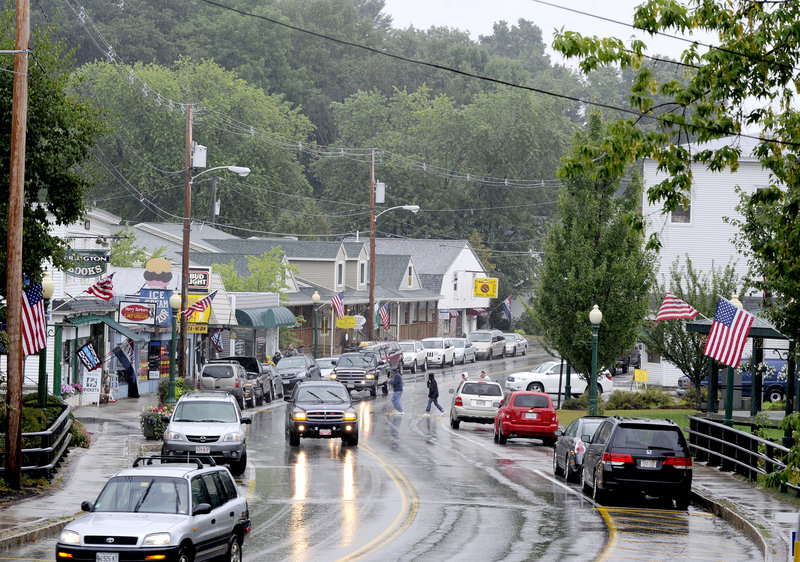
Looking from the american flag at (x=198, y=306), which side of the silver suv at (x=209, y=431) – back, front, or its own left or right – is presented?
back

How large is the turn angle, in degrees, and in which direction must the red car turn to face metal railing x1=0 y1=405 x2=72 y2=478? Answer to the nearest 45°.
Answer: approximately 135° to its left

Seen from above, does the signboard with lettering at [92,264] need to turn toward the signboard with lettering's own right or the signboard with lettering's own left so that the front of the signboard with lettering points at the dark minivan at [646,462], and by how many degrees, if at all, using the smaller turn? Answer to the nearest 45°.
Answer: approximately 45° to the signboard with lettering's own left

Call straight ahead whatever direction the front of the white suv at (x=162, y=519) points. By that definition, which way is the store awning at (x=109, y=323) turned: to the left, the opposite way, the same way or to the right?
to the left

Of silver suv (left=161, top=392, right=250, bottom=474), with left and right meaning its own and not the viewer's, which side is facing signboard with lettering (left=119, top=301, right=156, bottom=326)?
back

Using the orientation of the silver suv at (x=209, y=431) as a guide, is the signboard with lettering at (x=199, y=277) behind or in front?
behind

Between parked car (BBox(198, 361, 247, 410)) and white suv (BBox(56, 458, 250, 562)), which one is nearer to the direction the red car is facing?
the parked car

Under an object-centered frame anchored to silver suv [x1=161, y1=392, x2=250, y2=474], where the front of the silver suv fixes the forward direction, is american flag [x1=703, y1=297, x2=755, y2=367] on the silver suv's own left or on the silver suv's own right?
on the silver suv's own left

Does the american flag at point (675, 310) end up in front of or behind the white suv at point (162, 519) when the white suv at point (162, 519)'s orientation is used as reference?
behind

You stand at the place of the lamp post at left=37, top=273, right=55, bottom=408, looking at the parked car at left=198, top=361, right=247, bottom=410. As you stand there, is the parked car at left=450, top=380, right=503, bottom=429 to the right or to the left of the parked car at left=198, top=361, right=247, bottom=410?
right

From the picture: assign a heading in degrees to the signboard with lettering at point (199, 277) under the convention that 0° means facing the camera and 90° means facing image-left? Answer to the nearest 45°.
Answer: approximately 0°

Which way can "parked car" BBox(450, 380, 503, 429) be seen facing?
away from the camera

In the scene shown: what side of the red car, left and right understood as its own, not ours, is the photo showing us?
back

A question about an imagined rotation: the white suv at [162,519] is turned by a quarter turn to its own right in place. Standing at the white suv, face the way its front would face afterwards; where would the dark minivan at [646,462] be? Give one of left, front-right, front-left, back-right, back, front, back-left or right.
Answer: right

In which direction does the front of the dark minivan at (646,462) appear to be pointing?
away from the camera

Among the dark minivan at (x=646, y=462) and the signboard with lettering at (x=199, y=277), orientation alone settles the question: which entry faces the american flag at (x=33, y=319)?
the signboard with lettering
